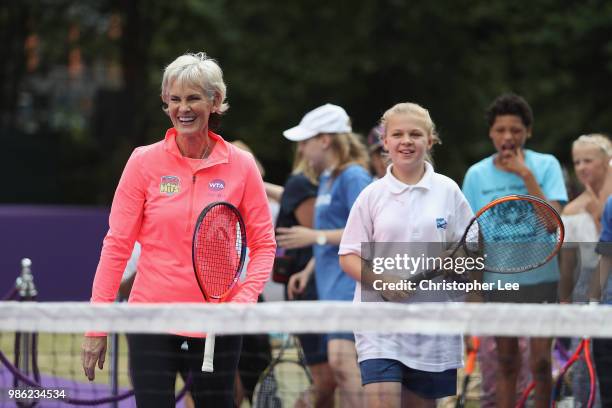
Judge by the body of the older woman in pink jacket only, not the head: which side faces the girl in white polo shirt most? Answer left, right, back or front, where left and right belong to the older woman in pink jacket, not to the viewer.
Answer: left

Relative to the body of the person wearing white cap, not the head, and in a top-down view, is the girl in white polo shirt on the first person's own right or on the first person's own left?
on the first person's own left

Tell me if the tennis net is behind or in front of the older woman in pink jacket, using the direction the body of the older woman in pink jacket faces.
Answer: in front

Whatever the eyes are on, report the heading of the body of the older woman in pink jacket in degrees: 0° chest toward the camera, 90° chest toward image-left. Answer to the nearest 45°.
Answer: approximately 0°

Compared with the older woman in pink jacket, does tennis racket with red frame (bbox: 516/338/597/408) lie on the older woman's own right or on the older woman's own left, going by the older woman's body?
on the older woman's own left

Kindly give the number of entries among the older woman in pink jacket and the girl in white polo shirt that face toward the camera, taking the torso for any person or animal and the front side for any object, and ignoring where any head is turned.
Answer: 2

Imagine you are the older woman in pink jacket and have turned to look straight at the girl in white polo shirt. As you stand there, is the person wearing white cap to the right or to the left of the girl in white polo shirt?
left

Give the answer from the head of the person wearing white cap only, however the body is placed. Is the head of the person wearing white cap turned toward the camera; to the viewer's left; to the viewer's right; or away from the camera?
to the viewer's left
